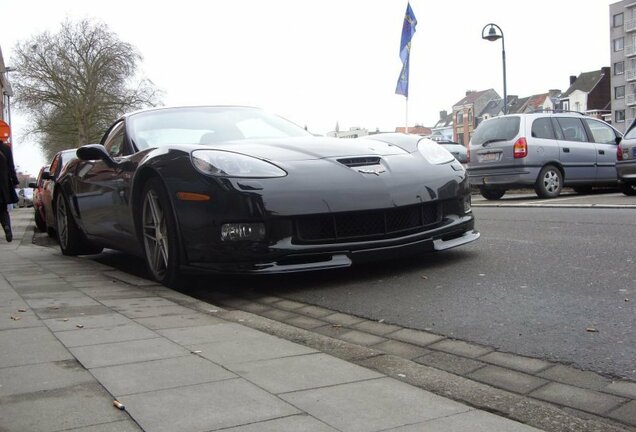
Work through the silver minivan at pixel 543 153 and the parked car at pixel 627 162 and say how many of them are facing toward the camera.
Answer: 0

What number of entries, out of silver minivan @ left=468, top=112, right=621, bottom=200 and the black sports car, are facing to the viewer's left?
0

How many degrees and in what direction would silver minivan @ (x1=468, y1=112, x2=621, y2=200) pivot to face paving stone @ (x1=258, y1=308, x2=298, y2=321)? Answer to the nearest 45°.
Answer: approximately 135° to its right

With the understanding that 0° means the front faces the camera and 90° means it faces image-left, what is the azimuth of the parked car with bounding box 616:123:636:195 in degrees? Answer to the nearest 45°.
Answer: approximately 225°

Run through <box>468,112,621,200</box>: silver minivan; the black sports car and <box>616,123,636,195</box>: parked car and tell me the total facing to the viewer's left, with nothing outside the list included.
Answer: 0

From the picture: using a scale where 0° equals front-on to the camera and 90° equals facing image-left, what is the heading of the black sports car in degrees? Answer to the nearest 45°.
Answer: approximately 315°

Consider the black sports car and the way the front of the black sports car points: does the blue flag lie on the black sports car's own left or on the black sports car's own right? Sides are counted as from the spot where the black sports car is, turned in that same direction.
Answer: on the black sports car's own left

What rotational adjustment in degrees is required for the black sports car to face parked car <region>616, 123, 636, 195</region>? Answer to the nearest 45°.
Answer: approximately 90° to its left

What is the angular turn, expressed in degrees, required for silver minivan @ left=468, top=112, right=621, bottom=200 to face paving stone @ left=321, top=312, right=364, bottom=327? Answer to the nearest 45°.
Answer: approximately 135° to its right

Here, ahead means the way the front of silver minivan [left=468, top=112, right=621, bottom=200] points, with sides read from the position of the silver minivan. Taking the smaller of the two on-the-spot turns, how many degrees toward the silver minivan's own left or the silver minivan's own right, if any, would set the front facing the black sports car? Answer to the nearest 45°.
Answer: approximately 135° to the silver minivan's own right

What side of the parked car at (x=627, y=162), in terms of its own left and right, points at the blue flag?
left
